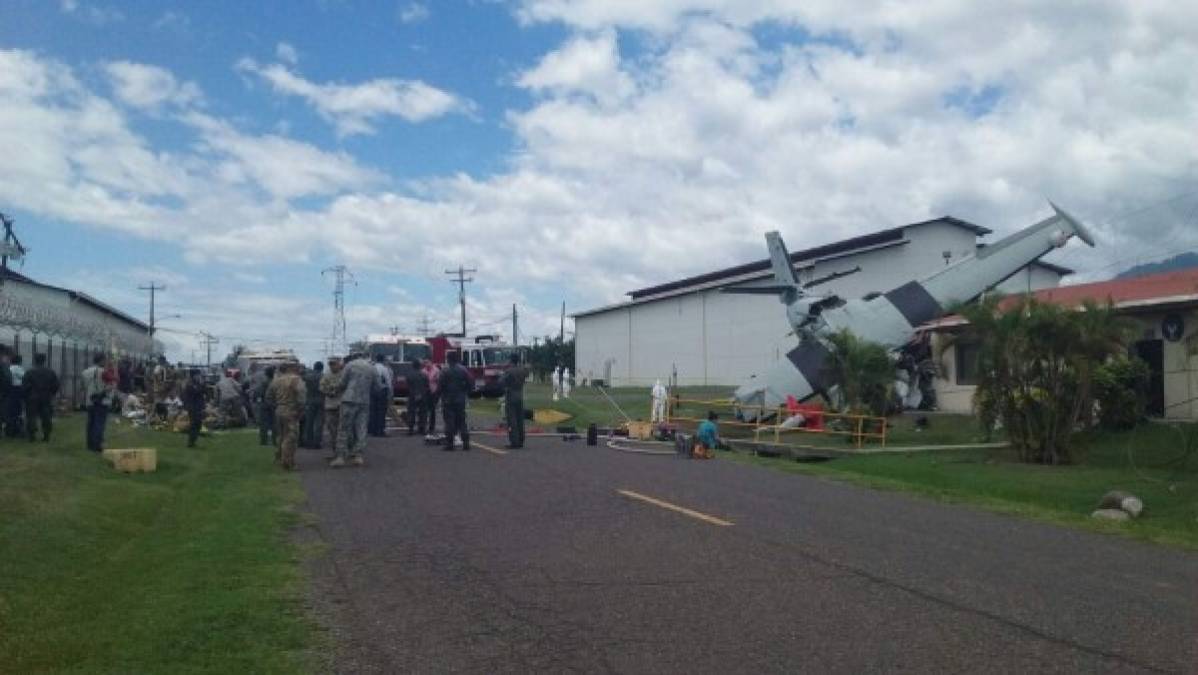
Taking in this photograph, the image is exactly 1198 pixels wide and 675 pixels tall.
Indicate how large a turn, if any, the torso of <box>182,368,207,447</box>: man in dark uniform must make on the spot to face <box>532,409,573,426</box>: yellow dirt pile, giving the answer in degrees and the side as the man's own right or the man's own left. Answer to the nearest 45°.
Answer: approximately 45° to the man's own right

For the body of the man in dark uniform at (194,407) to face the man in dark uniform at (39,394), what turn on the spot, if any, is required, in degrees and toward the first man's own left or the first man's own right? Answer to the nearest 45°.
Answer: approximately 135° to the first man's own left

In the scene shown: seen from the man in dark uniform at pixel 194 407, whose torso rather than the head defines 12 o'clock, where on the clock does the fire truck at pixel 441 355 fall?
The fire truck is roughly at 1 o'clock from the man in dark uniform.

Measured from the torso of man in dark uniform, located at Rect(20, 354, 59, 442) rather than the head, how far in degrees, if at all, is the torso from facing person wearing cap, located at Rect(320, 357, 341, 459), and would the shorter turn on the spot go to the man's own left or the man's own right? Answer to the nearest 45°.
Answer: approximately 135° to the man's own right

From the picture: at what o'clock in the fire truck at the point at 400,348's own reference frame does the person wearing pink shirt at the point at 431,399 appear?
The person wearing pink shirt is roughly at 12 o'clock from the fire truck.

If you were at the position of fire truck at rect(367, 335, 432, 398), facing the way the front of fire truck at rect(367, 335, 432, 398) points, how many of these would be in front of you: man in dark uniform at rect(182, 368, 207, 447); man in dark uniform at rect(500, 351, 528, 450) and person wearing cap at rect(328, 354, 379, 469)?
3

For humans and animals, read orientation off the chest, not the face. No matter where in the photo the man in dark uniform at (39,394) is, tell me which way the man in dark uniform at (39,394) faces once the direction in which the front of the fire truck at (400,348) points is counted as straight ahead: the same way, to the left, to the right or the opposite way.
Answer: the opposite way

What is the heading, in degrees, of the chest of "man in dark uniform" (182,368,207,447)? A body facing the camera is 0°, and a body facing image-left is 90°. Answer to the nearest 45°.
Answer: approximately 180°

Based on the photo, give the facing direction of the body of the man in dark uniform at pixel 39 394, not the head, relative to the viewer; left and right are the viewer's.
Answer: facing away from the viewer
